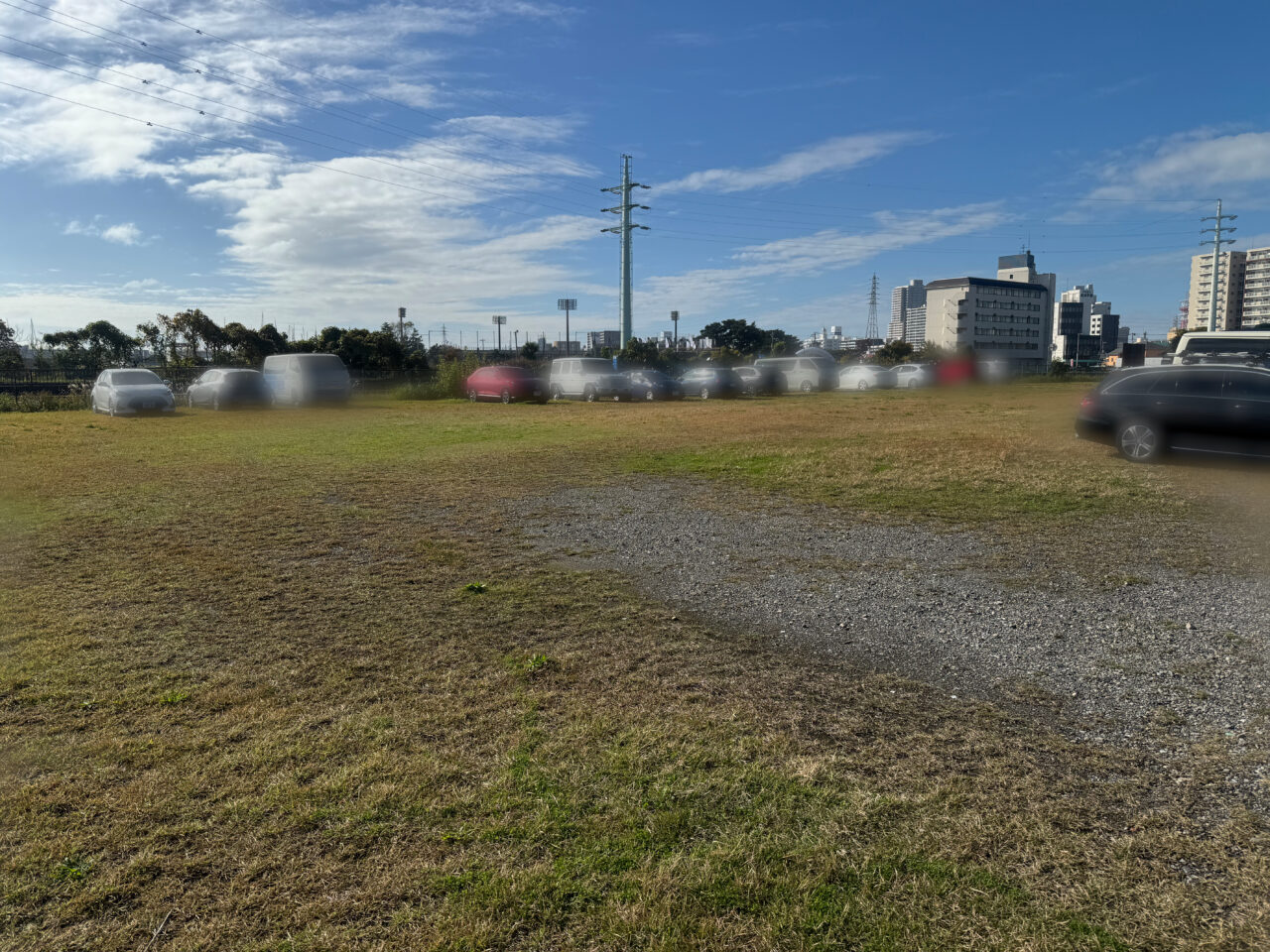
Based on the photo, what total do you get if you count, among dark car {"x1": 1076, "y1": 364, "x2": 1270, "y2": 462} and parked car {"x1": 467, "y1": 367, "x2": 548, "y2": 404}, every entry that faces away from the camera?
0
